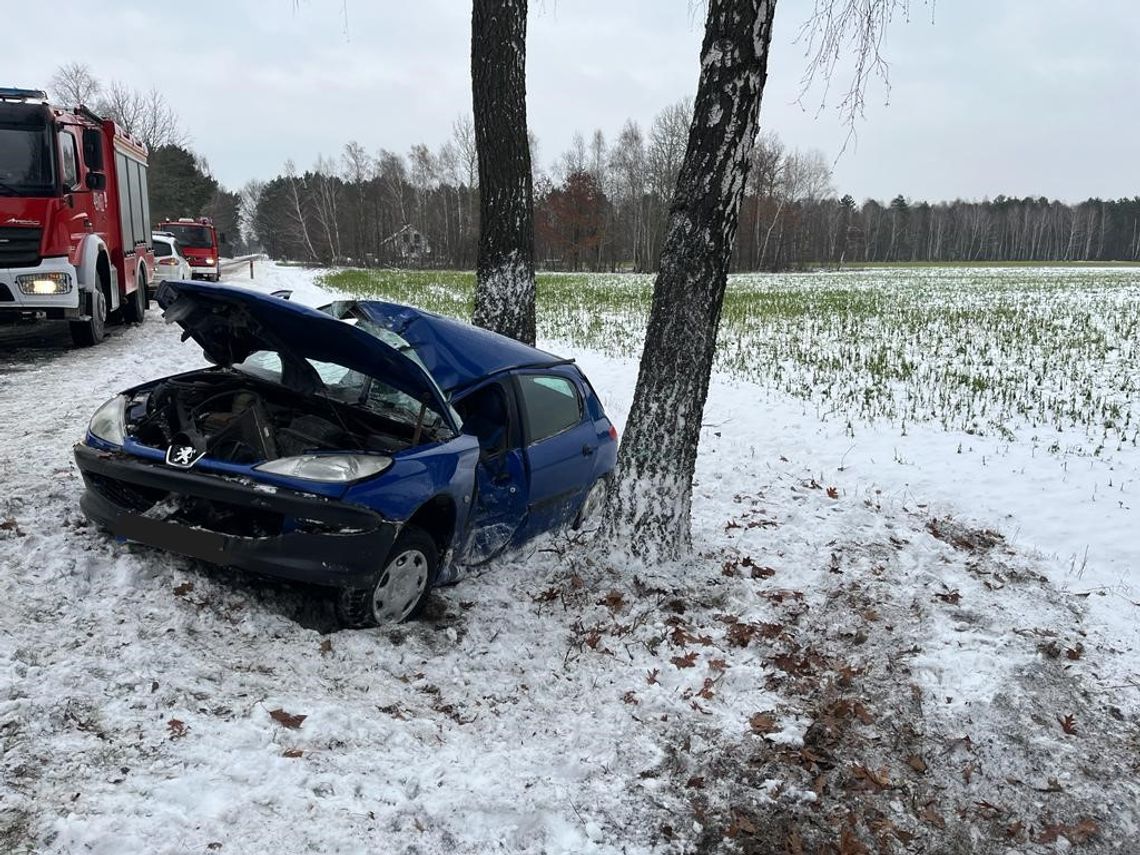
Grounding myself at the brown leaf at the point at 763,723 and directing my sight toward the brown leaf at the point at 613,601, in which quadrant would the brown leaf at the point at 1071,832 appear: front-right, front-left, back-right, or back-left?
back-right

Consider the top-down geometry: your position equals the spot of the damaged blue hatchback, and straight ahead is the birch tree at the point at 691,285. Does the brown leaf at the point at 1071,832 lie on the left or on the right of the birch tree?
right

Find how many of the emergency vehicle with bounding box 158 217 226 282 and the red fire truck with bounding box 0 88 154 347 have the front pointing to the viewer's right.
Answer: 0

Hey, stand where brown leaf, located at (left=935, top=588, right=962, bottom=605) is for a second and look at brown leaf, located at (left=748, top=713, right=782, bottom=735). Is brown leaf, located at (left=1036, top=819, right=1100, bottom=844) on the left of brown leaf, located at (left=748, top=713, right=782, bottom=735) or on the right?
left

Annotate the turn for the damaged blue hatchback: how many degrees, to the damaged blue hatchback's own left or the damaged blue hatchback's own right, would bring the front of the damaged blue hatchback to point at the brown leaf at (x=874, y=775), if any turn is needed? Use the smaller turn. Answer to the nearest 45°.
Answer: approximately 90° to the damaged blue hatchback's own left

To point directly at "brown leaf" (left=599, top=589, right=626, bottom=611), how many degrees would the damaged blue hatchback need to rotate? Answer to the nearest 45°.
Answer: approximately 135° to its left

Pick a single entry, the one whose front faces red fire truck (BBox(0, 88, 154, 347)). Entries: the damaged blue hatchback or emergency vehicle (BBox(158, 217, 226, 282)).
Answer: the emergency vehicle

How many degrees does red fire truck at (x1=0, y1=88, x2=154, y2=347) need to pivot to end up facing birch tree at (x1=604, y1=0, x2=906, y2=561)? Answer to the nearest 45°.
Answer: approximately 90° to its left

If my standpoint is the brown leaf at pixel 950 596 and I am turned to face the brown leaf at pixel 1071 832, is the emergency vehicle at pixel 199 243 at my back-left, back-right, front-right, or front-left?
back-right

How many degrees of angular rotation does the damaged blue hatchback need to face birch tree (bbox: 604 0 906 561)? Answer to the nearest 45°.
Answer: approximately 135° to its left

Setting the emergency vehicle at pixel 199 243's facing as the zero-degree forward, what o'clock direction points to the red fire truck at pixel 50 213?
The red fire truck is roughly at 12 o'clock from the emergency vehicle.

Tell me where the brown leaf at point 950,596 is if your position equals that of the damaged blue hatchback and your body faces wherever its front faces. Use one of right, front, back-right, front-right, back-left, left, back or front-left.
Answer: back-left
